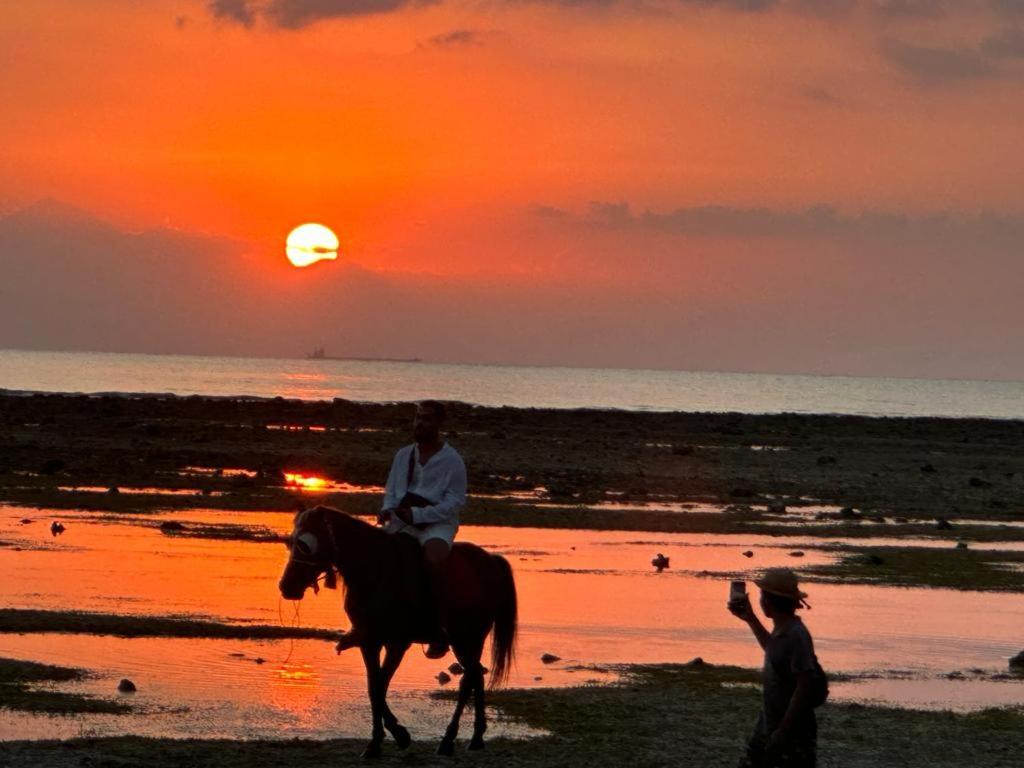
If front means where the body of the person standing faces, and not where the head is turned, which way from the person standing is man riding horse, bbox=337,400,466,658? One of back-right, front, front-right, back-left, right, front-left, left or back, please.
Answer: front-right

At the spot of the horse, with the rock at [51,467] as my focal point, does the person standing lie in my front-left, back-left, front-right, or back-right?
back-right

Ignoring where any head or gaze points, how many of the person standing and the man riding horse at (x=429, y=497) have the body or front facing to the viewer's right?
0

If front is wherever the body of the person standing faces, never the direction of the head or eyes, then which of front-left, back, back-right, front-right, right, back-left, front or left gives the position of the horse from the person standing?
front-right

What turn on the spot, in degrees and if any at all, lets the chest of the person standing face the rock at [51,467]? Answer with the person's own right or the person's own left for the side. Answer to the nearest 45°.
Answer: approximately 45° to the person's own right

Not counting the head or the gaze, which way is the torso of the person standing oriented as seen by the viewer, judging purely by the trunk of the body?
to the viewer's left

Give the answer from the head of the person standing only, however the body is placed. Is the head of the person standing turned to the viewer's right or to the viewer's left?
to the viewer's left
